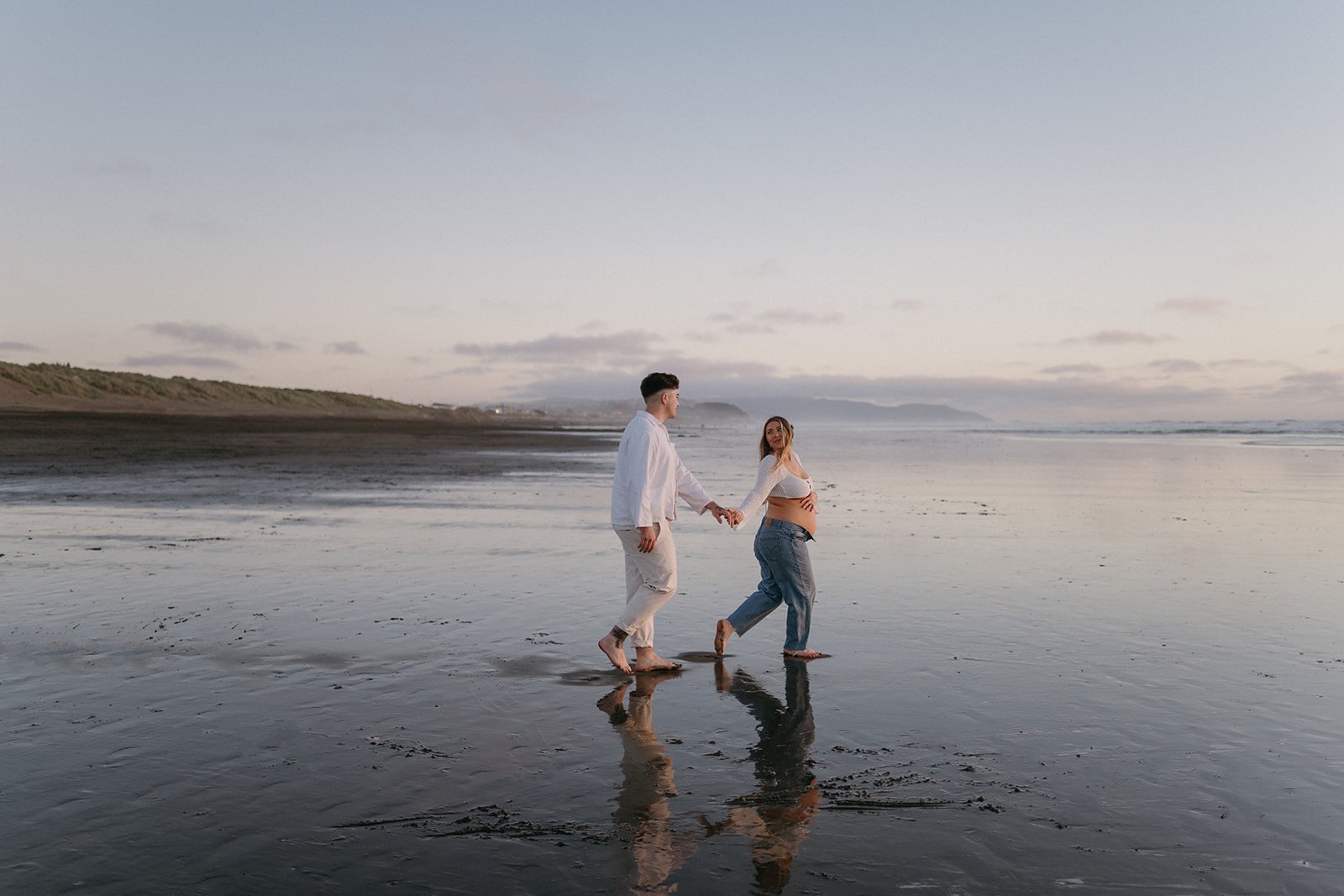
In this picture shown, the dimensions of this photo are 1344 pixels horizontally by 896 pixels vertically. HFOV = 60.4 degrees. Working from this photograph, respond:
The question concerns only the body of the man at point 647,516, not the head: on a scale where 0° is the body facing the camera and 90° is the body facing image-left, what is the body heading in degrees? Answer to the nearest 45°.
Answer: approximately 270°

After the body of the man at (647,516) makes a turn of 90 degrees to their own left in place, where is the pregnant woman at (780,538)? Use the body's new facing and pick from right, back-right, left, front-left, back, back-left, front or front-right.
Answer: front-right

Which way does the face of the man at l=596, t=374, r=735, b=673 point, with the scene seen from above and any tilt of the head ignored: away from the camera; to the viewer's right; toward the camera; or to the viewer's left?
to the viewer's right
